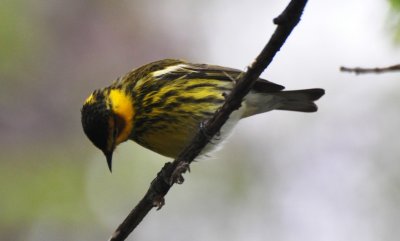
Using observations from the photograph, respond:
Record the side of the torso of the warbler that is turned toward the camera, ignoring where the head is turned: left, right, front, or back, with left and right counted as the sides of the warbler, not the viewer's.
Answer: left
